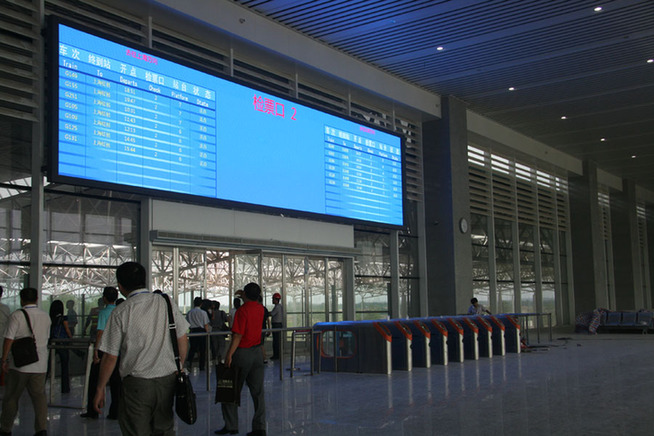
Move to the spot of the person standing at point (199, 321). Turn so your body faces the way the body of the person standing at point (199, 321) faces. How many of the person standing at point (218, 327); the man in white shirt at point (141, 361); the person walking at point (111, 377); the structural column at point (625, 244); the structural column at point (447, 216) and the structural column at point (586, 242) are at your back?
2

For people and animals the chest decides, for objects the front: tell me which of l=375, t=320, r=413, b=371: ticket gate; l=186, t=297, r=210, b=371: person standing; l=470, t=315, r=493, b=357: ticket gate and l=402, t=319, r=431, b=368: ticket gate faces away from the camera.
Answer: the person standing

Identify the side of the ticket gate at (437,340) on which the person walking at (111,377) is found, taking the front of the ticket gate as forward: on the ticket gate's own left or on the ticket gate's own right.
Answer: on the ticket gate's own right

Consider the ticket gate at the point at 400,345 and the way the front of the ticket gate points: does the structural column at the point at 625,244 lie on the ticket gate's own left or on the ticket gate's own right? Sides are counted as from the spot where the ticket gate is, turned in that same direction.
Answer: on the ticket gate's own left

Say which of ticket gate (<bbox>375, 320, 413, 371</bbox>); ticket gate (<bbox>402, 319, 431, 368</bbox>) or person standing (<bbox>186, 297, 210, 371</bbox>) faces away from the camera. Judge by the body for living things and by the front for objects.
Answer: the person standing

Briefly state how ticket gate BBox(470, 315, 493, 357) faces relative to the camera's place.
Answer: facing the viewer and to the right of the viewer

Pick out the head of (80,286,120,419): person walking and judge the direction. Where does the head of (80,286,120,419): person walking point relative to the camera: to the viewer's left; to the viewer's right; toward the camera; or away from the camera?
away from the camera

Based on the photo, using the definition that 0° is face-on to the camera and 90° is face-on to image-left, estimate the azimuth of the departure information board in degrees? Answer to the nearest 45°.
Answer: approximately 315°

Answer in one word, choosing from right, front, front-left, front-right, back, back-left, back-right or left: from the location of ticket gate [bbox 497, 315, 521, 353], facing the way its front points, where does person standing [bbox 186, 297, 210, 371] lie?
right

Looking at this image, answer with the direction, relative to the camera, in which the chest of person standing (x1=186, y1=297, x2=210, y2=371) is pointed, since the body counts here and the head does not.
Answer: away from the camera

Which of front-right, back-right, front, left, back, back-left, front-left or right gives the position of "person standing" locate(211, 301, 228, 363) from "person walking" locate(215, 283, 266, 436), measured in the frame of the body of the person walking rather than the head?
front-right

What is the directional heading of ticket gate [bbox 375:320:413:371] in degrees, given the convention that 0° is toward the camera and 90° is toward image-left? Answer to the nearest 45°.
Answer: approximately 315°

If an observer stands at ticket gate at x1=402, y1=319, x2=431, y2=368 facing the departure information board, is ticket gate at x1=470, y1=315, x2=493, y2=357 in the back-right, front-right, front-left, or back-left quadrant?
back-right

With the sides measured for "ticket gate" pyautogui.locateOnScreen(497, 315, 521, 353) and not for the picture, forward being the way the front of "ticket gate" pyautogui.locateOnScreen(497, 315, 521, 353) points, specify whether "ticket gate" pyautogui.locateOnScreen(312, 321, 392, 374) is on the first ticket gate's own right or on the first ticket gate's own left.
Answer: on the first ticket gate's own right
